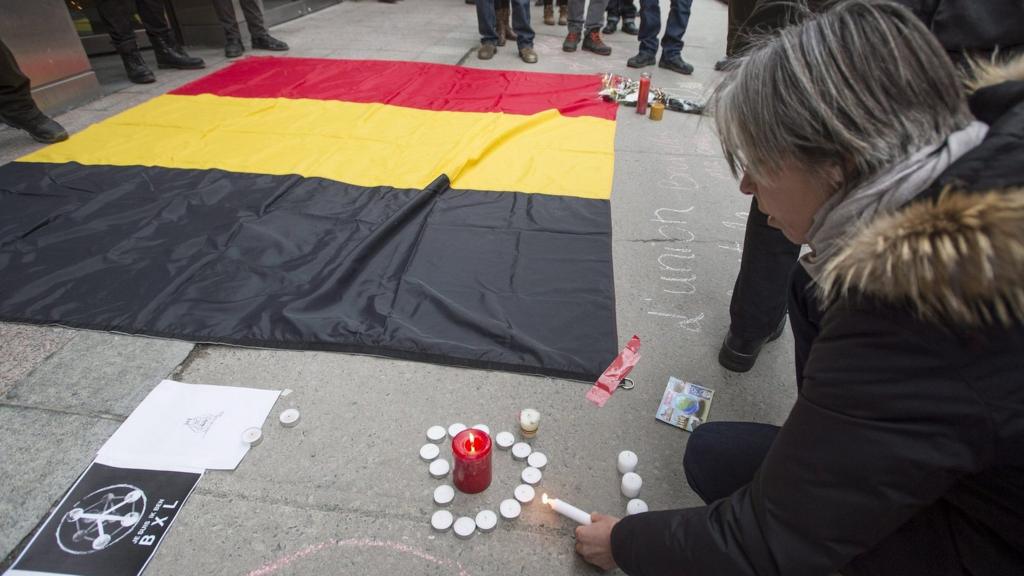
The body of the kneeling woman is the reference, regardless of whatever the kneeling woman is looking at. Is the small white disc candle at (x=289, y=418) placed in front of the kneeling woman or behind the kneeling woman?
in front

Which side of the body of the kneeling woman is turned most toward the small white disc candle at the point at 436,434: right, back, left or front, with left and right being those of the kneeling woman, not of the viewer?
front

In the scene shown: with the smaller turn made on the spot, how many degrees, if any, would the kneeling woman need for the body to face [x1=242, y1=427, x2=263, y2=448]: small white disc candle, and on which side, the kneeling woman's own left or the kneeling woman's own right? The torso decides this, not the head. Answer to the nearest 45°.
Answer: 0° — they already face it

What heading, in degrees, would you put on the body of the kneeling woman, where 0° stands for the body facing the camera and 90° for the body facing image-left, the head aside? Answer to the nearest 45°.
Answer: approximately 90°

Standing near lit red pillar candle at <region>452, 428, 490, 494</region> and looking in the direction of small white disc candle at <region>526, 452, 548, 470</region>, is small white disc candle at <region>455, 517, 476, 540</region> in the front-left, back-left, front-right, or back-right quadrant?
back-right
